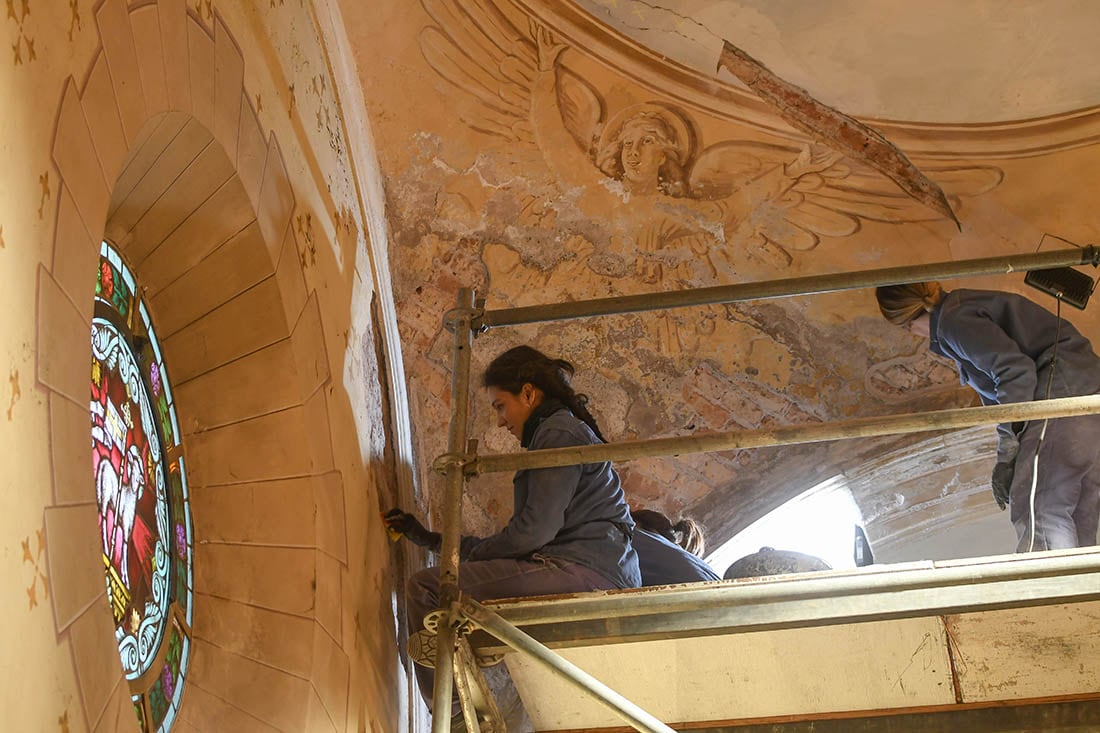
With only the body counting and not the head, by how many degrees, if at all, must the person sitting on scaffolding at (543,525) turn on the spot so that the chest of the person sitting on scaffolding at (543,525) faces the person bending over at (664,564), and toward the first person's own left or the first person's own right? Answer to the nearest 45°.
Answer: approximately 135° to the first person's own right

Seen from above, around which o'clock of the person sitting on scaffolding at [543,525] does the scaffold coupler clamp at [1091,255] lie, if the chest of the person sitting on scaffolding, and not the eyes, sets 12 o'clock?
The scaffold coupler clamp is roughly at 6 o'clock from the person sitting on scaffolding.

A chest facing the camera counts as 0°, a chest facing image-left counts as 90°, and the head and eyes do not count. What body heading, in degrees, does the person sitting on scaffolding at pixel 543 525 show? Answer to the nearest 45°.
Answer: approximately 90°

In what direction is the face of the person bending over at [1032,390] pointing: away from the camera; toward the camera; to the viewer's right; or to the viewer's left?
to the viewer's left

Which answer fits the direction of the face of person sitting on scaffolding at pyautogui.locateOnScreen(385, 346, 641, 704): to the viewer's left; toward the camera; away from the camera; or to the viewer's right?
to the viewer's left

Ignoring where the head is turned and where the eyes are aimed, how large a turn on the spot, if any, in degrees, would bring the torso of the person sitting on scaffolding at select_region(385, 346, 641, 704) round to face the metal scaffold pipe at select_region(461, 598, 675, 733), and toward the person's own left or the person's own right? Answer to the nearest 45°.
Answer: approximately 90° to the person's own left

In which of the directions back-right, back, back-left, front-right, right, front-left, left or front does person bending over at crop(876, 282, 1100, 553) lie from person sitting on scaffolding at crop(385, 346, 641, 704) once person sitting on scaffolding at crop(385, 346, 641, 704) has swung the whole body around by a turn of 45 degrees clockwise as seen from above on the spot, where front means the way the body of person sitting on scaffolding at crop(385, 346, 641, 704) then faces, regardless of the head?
back-right

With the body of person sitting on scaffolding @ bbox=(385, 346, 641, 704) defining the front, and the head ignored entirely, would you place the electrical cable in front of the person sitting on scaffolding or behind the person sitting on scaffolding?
behind

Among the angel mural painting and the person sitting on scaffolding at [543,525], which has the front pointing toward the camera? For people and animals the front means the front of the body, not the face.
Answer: the angel mural painting
